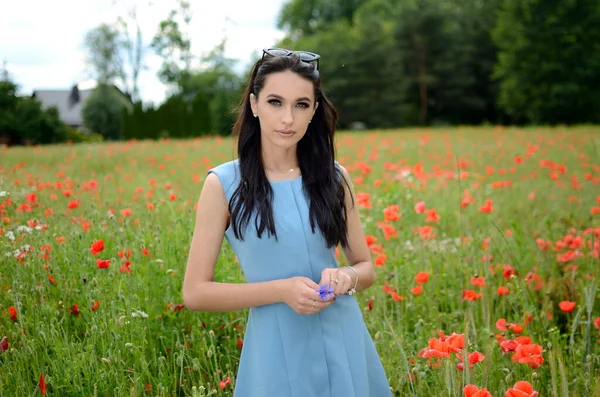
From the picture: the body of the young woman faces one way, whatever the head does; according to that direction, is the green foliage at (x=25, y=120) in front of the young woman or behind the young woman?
behind

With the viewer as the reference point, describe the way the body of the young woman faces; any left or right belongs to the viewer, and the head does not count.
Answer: facing the viewer and to the right of the viewer

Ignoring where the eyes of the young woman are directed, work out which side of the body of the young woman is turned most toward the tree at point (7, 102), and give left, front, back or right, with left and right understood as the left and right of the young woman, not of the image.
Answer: back

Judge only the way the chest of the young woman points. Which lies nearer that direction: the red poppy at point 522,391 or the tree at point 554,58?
the red poppy

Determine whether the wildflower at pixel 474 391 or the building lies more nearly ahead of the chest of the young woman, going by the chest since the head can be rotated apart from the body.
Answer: the wildflower

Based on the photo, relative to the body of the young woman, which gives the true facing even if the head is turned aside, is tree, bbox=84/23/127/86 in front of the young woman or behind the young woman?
behind

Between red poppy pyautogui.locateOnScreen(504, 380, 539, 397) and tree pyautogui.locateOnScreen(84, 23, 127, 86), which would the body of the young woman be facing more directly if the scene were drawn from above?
the red poppy

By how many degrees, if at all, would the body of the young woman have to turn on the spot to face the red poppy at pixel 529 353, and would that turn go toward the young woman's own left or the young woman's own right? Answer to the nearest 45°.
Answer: approximately 45° to the young woman's own left

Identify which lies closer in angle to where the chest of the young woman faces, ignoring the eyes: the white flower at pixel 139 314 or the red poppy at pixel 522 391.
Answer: the red poppy

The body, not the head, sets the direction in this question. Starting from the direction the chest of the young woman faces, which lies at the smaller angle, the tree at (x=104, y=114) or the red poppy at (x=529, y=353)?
the red poppy
